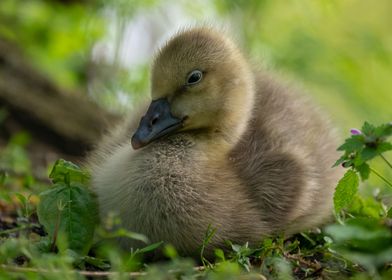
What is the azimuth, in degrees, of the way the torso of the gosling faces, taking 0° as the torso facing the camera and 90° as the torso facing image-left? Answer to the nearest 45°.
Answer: approximately 45°

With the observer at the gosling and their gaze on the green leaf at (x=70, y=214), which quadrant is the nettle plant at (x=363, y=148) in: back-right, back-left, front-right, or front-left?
back-left

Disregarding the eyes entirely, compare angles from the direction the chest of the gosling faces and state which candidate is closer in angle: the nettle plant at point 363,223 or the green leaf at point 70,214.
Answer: the green leaf
